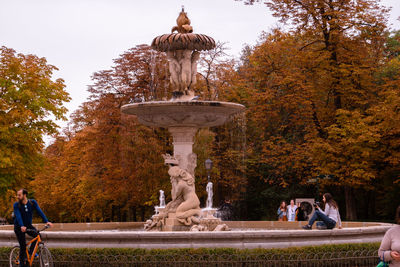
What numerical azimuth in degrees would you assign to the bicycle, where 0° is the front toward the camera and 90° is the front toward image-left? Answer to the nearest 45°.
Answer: approximately 315°

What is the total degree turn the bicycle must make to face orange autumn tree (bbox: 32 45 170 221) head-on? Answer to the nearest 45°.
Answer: approximately 135° to its left

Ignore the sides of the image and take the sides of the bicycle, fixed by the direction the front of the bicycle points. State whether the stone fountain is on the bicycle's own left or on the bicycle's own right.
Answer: on the bicycle's own left

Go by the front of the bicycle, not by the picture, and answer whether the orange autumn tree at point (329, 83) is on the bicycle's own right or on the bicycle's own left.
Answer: on the bicycle's own left

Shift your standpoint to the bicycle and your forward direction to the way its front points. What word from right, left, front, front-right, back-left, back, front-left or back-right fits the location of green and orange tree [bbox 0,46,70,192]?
back-left
